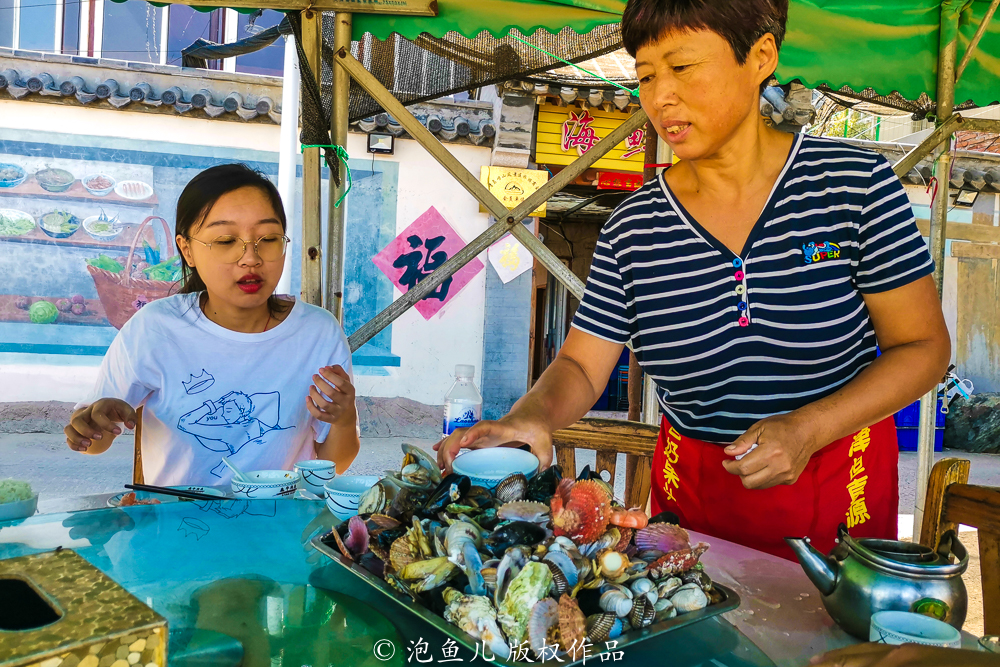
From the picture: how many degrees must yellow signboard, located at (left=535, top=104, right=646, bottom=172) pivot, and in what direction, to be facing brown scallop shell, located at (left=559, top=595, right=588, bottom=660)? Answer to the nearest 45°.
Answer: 0° — it already faces it

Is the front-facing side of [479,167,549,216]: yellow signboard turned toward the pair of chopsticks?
yes

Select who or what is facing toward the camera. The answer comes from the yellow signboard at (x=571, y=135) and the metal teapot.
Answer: the yellow signboard

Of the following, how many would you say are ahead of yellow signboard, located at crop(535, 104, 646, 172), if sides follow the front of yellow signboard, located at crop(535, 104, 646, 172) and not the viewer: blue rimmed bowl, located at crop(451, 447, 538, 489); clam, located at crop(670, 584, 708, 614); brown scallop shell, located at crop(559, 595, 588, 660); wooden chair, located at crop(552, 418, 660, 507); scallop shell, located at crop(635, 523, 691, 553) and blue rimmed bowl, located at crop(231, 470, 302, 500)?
6

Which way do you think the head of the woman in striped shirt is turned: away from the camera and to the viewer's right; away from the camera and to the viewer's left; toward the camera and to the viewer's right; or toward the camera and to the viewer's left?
toward the camera and to the viewer's left

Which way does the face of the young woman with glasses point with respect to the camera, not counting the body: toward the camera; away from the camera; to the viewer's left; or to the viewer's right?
toward the camera

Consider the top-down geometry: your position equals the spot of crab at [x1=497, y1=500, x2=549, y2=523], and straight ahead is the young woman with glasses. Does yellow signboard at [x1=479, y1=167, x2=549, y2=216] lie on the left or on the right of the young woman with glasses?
right

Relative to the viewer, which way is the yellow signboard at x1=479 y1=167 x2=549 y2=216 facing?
toward the camera

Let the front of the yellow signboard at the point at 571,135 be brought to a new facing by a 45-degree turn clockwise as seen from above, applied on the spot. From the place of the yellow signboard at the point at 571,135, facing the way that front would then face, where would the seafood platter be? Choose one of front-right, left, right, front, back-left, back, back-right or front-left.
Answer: front-left

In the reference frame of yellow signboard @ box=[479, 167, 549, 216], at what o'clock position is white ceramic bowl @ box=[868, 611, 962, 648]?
The white ceramic bowl is roughly at 12 o'clock from the yellow signboard.

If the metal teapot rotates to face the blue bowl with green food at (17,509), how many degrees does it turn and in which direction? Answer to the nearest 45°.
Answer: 0° — it already faces it

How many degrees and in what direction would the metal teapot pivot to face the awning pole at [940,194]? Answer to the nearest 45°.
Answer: approximately 90° to its right

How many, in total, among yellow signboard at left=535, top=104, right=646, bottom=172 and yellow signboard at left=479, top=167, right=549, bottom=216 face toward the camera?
2

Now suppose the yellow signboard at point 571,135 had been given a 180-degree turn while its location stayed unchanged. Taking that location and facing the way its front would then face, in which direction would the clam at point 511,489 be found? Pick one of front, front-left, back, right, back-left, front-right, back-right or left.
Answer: back

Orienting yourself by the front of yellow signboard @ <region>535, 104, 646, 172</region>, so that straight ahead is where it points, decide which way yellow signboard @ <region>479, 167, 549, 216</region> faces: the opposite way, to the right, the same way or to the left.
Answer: the same way

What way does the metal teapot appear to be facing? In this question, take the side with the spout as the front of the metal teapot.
to the viewer's left
